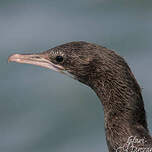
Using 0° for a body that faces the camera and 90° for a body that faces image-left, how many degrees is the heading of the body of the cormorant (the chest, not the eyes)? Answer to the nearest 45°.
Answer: approximately 90°
